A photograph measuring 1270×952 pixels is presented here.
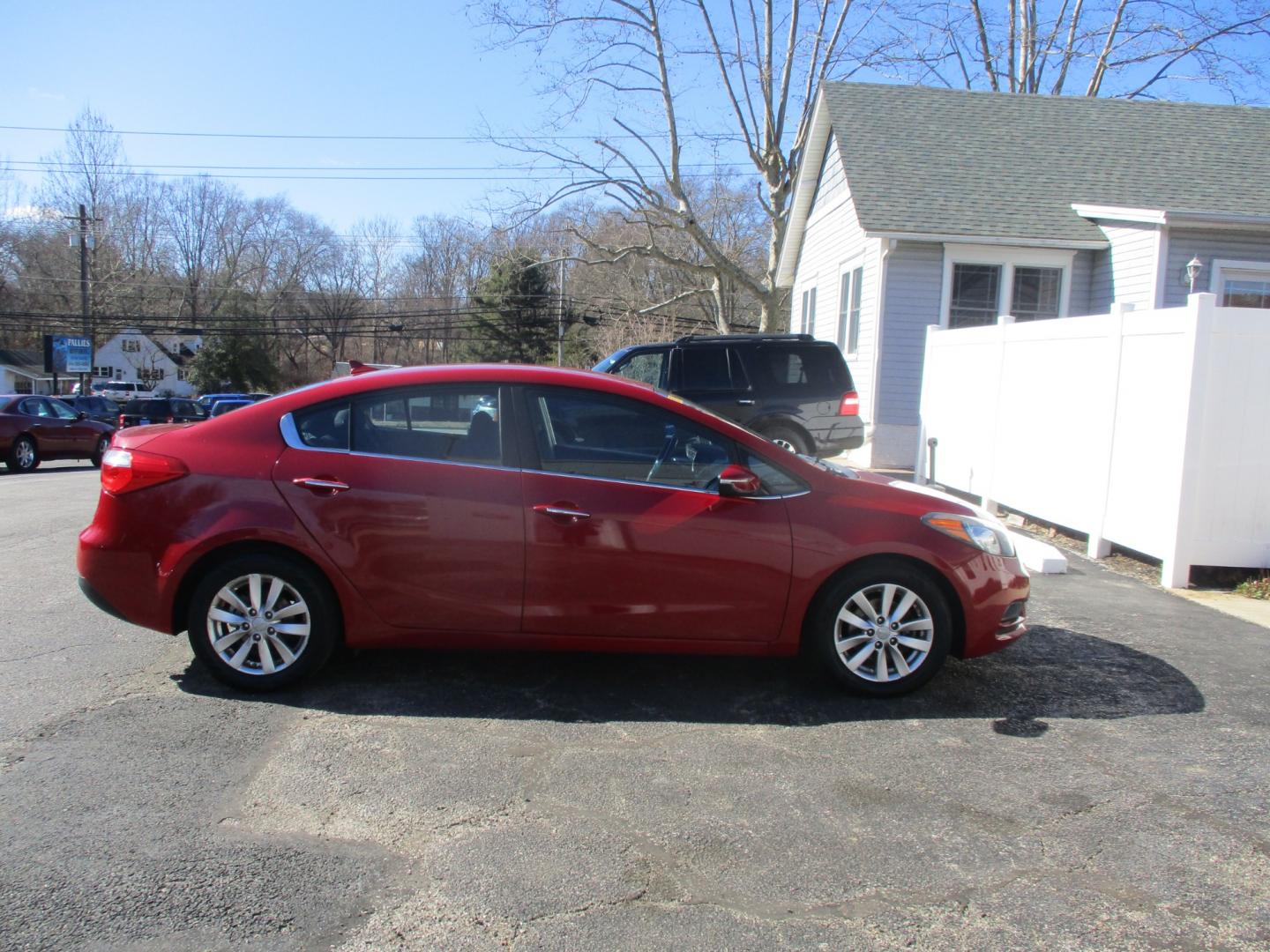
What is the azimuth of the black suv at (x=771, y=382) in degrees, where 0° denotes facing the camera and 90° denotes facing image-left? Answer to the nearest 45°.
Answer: approximately 90°

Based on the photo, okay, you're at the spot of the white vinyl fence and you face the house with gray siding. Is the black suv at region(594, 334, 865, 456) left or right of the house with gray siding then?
left

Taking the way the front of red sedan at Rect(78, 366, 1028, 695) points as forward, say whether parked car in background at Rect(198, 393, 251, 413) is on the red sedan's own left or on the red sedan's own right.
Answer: on the red sedan's own left

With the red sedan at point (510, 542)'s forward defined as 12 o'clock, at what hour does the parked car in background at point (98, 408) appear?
The parked car in background is roughly at 8 o'clock from the red sedan.

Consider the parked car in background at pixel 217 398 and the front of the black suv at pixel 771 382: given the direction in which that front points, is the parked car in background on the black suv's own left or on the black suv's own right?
on the black suv's own right

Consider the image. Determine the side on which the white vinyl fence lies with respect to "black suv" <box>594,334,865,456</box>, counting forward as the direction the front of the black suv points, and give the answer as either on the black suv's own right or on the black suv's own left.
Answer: on the black suv's own left

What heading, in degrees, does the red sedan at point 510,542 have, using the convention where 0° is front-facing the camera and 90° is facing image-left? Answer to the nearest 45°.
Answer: approximately 270°

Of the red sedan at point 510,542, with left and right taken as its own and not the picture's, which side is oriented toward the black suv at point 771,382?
left

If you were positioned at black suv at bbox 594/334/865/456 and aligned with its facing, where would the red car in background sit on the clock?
The red car in background is roughly at 1 o'clock from the black suv.

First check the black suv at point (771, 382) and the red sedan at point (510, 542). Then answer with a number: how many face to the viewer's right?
1

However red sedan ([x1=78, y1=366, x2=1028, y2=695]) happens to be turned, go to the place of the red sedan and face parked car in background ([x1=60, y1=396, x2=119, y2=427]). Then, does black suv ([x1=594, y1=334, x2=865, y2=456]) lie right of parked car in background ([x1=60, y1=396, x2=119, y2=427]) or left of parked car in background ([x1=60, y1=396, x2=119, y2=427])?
right
